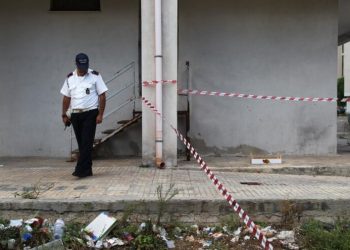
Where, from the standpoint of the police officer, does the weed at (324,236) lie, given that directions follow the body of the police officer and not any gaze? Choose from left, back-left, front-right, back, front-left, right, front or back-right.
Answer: front-left

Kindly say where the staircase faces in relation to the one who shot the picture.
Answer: facing to the left of the viewer

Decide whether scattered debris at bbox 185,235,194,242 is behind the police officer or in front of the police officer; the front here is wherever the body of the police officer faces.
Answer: in front

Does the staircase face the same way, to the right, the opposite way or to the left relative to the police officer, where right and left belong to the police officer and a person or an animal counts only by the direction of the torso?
to the right

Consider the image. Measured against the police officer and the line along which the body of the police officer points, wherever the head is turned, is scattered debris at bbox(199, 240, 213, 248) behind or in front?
in front

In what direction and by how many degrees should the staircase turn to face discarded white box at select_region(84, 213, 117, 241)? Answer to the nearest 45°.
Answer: approximately 90° to its left

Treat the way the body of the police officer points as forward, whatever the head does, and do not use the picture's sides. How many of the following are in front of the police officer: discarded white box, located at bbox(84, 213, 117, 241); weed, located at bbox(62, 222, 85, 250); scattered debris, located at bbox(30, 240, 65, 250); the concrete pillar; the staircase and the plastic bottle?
4

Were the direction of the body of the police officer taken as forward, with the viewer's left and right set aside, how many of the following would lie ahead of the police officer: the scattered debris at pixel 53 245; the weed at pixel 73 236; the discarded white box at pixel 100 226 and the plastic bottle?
4

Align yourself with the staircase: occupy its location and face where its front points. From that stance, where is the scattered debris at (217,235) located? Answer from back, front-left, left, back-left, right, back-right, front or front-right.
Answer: left

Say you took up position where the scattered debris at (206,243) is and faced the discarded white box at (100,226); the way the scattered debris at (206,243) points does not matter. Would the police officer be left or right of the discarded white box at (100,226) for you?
right

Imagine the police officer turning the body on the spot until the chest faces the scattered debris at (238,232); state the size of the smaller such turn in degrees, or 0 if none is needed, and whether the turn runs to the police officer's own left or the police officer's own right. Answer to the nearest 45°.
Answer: approximately 45° to the police officer's own left

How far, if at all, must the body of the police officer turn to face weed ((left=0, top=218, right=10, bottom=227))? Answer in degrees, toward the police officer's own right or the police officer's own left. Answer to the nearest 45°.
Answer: approximately 45° to the police officer's own right

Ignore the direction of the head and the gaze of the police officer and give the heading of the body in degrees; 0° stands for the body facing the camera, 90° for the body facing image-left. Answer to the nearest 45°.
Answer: approximately 0°

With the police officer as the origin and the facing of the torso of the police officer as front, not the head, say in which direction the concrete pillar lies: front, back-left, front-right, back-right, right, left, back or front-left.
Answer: back-left

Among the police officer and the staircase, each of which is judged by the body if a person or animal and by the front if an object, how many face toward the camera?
1

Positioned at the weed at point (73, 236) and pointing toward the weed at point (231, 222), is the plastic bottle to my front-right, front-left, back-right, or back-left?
back-left
